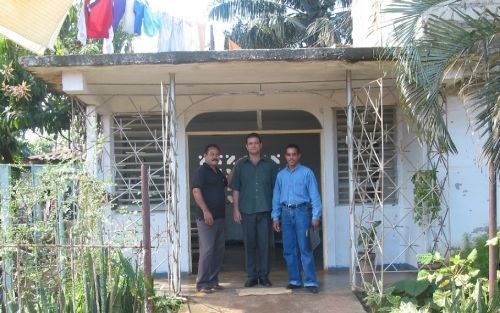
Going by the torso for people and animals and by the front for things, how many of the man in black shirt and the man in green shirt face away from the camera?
0

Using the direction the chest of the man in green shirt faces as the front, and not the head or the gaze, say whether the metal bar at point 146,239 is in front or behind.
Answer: in front

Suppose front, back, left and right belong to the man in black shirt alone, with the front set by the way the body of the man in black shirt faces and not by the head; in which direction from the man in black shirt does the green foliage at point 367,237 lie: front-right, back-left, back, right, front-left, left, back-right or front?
front-left

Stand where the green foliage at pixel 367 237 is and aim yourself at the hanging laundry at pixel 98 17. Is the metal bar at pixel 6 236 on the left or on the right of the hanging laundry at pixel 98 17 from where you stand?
left

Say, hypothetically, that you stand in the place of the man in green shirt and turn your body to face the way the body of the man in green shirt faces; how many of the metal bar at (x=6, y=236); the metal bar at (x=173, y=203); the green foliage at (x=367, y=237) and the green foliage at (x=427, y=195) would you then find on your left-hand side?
2

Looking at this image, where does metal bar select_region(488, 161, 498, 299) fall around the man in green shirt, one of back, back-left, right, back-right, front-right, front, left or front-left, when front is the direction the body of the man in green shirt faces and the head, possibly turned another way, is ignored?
front-left
